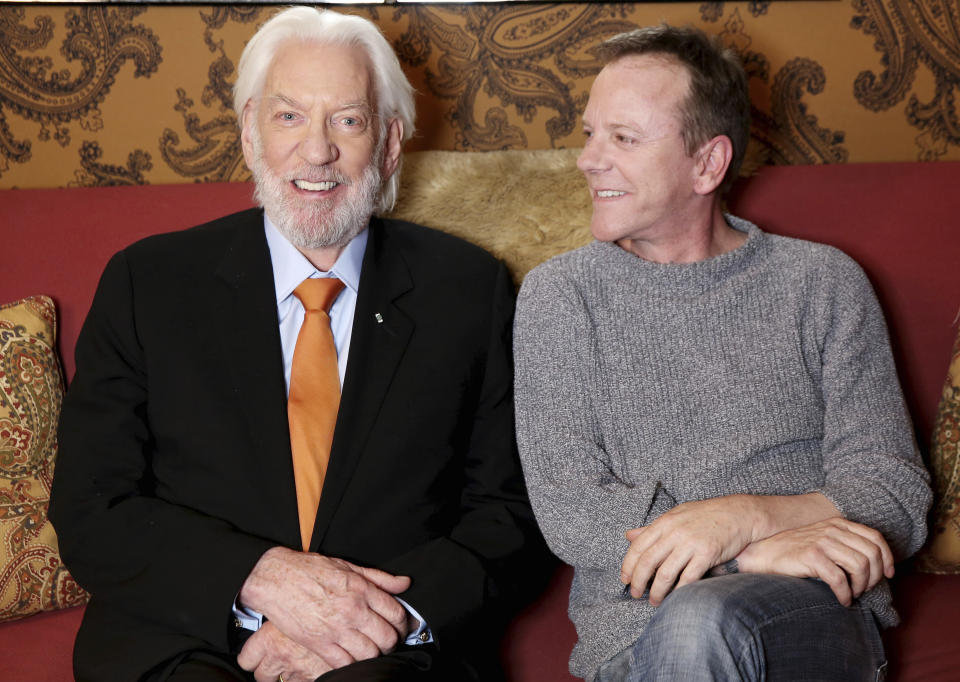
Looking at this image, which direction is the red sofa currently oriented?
toward the camera

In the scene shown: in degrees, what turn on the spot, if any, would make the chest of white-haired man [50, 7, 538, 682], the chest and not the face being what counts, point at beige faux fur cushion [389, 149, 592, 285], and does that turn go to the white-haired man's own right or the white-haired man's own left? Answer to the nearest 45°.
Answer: approximately 135° to the white-haired man's own left

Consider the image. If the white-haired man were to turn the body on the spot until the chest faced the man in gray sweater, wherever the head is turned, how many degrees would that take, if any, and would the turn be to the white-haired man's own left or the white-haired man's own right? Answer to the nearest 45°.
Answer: approximately 90° to the white-haired man's own left

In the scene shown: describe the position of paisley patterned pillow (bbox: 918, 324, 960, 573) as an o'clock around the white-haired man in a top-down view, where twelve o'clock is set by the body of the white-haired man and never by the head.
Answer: The paisley patterned pillow is roughly at 9 o'clock from the white-haired man.
